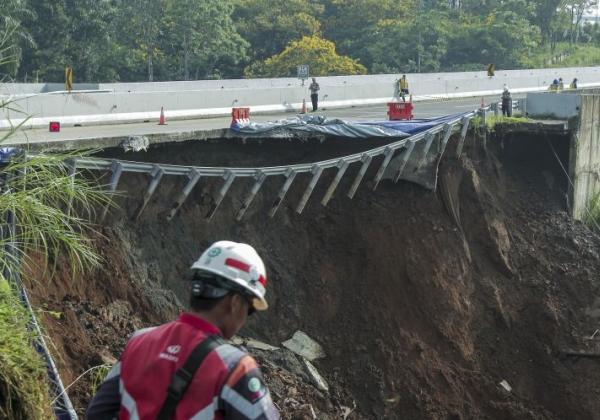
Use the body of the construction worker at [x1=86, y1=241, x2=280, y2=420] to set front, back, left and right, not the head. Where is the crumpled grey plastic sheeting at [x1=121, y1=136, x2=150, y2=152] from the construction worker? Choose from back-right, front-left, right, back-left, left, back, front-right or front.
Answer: front-left

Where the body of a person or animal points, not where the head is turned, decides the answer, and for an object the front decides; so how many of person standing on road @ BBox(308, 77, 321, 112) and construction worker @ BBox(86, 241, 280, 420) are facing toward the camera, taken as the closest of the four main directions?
1

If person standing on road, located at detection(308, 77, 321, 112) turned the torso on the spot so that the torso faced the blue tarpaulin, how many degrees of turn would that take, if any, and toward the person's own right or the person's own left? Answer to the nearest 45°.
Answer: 0° — they already face it

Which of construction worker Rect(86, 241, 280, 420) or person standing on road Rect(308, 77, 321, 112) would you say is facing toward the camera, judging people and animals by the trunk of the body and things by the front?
the person standing on road

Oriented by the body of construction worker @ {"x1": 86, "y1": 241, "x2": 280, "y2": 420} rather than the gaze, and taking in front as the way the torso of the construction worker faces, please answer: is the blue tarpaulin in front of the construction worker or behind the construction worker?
in front

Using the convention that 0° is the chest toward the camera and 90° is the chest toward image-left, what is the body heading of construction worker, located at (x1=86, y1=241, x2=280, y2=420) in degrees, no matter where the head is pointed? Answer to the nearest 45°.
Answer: approximately 225°

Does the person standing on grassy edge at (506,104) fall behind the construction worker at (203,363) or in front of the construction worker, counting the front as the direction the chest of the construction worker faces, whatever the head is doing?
in front

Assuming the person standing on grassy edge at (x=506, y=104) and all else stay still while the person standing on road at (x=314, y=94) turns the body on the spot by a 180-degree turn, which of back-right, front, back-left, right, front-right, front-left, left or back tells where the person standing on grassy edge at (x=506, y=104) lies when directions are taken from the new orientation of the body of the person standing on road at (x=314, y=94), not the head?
back-right

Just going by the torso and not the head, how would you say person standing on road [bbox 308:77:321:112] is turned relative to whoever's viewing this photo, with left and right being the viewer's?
facing the viewer

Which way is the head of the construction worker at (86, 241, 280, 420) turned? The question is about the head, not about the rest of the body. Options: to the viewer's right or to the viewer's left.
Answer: to the viewer's right

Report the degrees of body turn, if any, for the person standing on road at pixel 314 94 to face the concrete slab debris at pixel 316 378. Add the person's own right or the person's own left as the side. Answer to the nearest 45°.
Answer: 0° — they already face it

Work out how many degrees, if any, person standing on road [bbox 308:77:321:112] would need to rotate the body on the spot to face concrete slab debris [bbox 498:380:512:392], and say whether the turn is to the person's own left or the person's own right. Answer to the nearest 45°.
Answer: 0° — they already face it

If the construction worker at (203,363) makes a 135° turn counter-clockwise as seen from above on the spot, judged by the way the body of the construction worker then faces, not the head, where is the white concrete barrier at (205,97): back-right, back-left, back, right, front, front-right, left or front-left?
right
